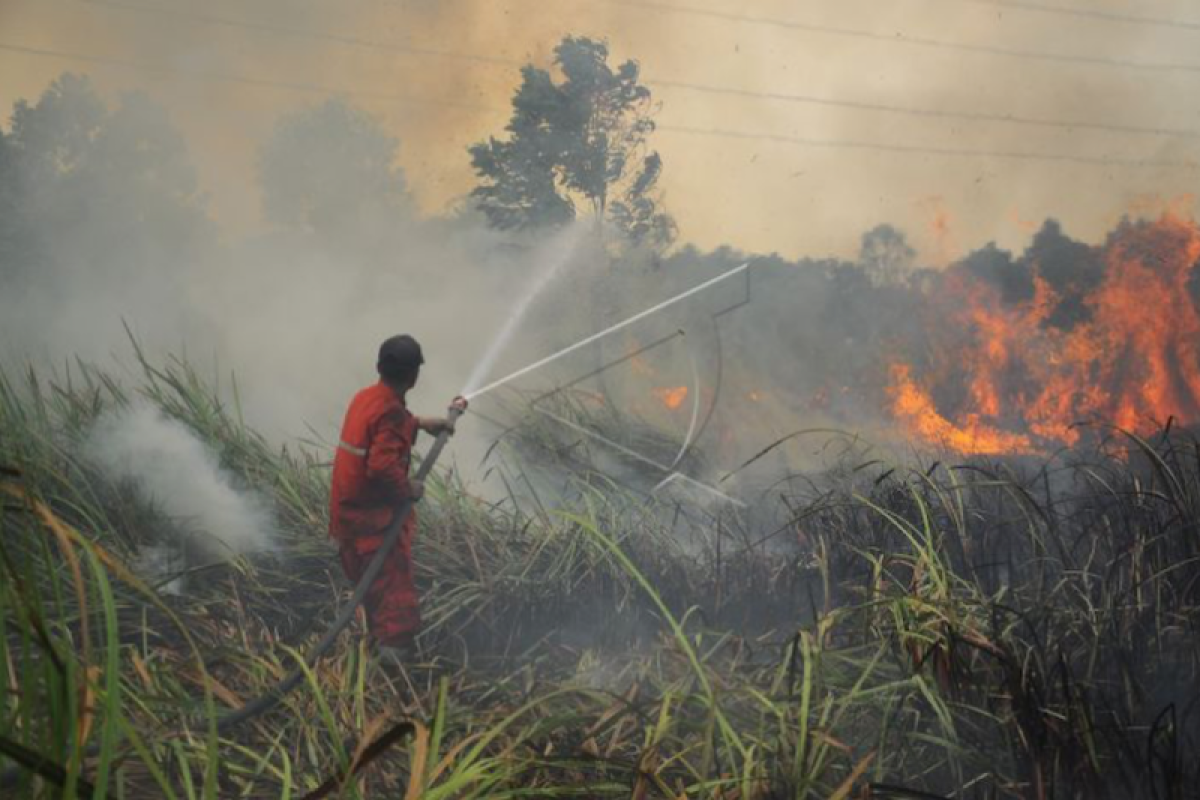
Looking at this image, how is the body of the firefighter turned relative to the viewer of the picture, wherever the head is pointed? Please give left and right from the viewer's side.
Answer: facing away from the viewer and to the right of the viewer

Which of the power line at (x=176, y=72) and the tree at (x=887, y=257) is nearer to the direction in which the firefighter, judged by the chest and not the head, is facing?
the tree

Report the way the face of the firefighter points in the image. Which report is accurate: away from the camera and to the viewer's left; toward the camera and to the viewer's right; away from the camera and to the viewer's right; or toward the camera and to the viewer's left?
away from the camera and to the viewer's right

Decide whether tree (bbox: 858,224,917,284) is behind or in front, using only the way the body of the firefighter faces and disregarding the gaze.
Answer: in front

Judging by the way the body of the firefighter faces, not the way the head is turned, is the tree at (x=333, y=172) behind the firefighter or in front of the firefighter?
in front

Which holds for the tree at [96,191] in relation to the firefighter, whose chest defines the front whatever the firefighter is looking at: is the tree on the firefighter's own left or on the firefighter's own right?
on the firefighter's own left

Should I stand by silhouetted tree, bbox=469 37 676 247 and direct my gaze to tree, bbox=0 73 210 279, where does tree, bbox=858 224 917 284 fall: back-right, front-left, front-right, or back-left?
back-right

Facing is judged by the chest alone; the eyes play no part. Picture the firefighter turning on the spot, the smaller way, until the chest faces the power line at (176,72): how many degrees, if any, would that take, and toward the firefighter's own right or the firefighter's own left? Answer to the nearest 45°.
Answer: approximately 45° to the firefighter's own left
